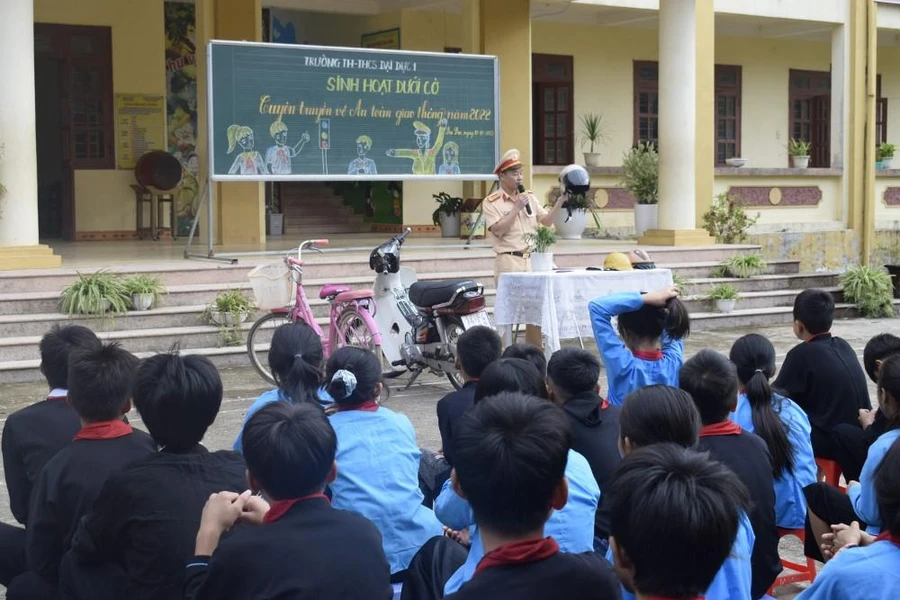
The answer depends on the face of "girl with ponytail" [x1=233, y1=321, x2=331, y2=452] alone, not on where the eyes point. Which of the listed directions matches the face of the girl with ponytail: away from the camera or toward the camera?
away from the camera

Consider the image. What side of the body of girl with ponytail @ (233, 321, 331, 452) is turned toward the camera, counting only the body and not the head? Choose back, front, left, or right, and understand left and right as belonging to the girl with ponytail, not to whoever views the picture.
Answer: back

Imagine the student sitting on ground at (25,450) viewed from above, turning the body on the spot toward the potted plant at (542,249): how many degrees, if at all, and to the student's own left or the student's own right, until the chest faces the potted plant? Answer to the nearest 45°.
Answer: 0° — they already face it

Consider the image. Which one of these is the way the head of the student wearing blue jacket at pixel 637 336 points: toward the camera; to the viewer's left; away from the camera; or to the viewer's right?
away from the camera

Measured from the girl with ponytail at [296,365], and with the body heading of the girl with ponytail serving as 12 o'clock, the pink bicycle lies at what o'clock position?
The pink bicycle is roughly at 12 o'clock from the girl with ponytail.

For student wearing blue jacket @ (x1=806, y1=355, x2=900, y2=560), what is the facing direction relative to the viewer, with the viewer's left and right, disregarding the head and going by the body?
facing away from the viewer and to the left of the viewer

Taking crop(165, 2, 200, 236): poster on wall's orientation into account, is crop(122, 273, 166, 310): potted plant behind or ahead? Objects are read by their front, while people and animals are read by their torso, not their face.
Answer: ahead

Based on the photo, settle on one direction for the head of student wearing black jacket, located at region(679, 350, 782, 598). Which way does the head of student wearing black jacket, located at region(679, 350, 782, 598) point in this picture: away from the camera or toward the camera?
away from the camera

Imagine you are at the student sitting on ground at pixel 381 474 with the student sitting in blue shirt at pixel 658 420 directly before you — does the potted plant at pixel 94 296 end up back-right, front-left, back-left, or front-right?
back-left

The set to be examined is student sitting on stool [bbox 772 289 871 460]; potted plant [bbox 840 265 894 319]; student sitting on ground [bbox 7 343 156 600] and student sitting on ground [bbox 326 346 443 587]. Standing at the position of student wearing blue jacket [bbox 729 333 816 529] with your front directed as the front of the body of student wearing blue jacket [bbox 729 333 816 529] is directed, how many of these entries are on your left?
2

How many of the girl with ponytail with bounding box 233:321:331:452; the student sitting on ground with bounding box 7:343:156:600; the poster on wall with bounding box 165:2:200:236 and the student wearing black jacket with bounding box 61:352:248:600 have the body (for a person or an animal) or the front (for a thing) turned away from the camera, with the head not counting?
3

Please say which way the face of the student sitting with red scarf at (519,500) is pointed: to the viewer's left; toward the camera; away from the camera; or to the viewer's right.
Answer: away from the camera

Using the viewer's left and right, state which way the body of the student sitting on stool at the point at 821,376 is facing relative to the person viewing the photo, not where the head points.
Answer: facing away from the viewer and to the left of the viewer
